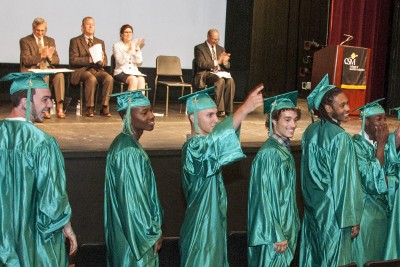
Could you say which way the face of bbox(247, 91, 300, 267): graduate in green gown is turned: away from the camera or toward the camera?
toward the camera

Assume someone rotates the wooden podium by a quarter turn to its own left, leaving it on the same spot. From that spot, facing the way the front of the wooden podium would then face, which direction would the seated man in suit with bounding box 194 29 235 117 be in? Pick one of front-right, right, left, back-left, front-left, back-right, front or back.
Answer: back-left

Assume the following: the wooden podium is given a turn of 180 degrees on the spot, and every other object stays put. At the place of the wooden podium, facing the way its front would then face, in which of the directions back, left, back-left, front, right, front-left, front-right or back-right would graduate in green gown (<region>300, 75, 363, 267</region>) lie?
back-left

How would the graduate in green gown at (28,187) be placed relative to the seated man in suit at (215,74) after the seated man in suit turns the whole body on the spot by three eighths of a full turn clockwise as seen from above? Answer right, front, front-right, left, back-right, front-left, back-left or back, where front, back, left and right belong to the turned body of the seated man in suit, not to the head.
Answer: left

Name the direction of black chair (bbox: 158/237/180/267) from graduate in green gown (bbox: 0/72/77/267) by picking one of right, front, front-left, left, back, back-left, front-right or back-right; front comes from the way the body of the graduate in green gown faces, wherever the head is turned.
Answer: front

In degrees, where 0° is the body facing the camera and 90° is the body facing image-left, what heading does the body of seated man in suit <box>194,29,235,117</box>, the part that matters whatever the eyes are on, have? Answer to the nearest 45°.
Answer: approximately 315°

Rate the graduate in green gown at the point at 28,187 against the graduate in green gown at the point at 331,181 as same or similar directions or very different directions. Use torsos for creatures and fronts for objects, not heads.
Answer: same or similar directions

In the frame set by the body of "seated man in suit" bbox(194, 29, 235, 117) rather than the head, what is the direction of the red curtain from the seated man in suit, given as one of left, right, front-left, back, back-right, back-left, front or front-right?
left
